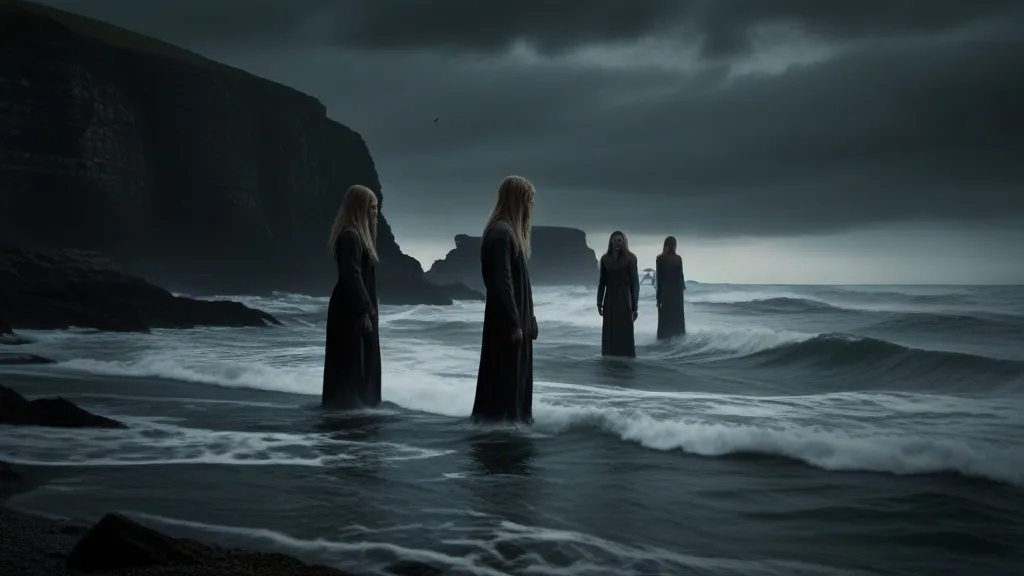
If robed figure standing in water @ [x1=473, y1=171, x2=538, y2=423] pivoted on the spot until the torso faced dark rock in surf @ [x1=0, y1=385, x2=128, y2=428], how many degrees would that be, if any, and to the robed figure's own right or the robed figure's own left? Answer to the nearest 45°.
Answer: approximately 180°

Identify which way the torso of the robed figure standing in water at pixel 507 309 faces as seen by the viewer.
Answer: to the viewer's right

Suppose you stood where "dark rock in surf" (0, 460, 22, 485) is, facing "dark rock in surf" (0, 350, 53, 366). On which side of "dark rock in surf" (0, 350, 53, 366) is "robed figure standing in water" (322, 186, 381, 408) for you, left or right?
right

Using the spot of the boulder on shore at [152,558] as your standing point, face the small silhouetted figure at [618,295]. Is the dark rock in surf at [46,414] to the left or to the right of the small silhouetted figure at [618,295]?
left

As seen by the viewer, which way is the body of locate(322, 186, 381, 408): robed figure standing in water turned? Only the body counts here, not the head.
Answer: to the viewer's right

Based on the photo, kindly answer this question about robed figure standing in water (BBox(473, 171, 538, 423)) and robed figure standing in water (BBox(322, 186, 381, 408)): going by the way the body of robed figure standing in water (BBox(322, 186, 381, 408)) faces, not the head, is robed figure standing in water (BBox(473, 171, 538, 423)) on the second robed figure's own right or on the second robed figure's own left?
on the second robed figure's own right

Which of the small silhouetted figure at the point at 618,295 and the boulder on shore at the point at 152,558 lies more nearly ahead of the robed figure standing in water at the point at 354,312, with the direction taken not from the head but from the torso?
the small silhouetted figure

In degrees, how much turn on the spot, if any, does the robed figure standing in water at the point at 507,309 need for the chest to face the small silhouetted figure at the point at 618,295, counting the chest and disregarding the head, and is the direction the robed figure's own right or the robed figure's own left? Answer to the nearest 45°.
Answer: approximately 90° to the robed figure's own left

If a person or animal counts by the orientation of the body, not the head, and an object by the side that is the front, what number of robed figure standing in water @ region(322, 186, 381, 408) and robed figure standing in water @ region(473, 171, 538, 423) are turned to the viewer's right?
2

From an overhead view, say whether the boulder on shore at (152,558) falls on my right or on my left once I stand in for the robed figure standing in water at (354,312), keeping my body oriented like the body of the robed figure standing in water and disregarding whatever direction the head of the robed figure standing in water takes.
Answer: on my right
